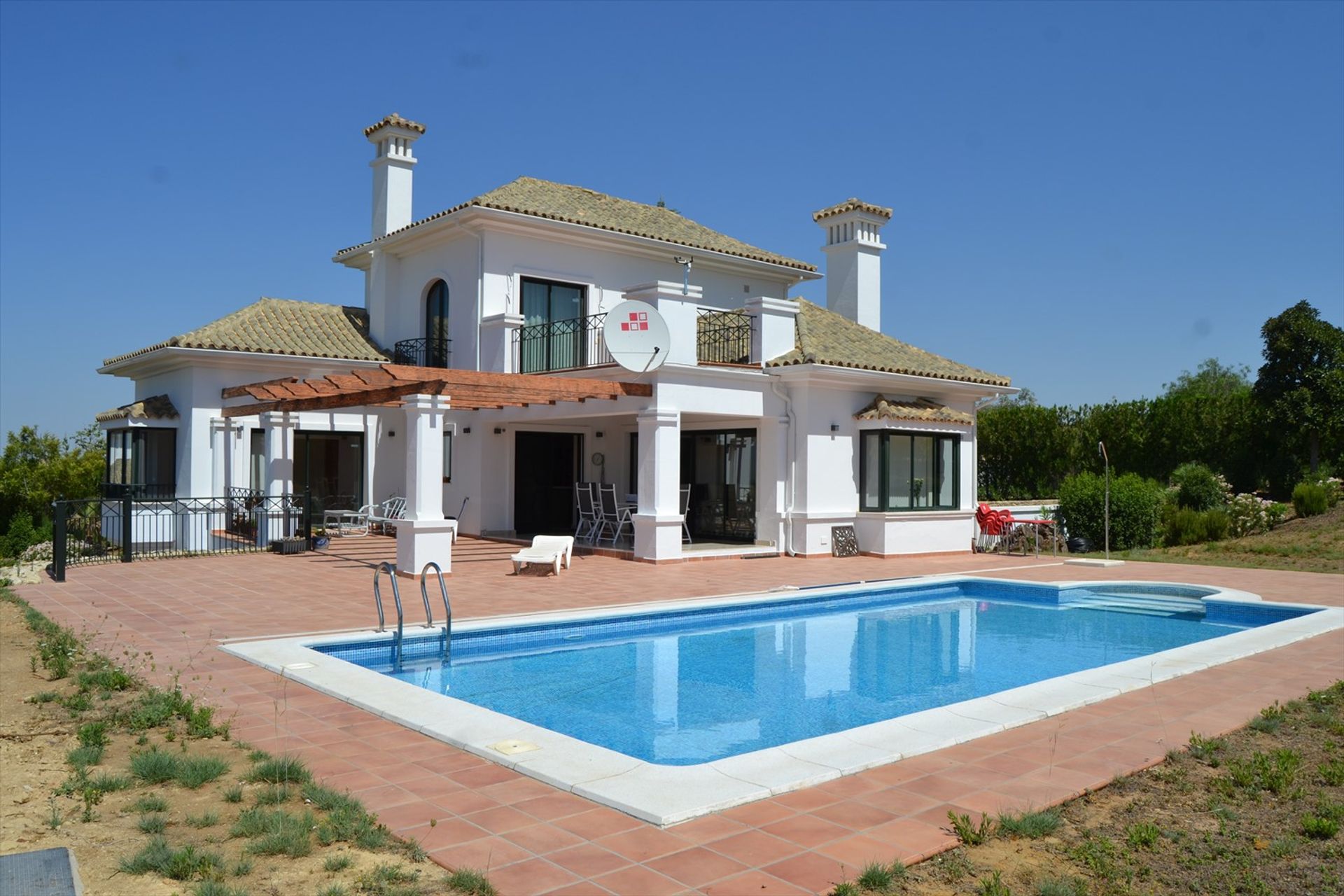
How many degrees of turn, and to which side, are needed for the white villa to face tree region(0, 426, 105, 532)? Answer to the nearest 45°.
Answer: approximately 90° to its right

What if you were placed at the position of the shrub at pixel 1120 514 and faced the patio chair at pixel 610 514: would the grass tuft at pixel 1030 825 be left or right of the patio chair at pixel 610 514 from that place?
left

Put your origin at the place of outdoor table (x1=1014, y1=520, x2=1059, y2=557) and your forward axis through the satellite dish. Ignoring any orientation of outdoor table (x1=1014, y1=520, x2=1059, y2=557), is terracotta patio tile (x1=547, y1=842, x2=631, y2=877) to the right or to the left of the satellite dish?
left

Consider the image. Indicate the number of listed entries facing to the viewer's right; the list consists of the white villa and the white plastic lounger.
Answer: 0

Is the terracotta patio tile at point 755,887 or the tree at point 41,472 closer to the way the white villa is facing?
the terracotta patio tile

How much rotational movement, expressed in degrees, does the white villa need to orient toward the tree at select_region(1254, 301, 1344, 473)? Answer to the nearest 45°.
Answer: approximately 135° to its left
